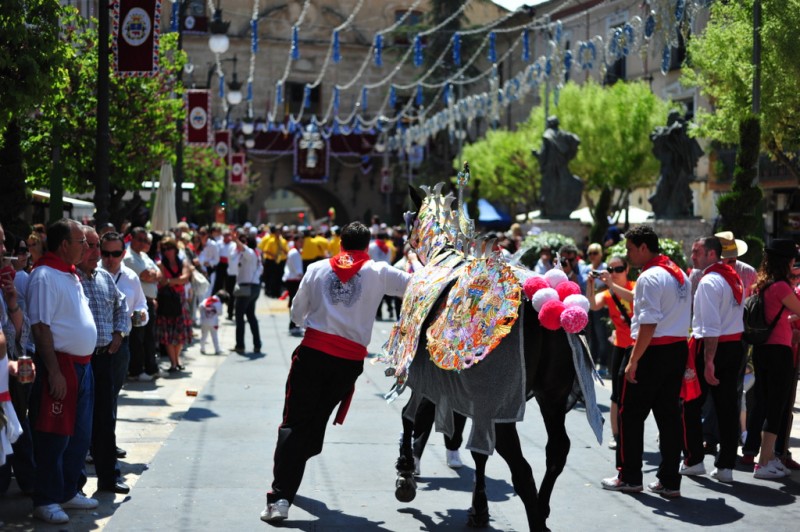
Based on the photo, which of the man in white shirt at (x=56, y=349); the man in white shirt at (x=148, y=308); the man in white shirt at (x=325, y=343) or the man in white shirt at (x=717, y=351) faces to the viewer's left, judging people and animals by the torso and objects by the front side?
the man in white shirt at (x=717, y=351)

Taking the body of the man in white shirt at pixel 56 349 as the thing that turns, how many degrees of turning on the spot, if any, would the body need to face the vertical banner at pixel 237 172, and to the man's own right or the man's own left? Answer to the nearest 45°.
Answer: approximately 90° to the man's own left

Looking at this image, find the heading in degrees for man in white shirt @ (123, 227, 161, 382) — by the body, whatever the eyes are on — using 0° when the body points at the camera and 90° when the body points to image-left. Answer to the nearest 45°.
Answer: approximately 315°

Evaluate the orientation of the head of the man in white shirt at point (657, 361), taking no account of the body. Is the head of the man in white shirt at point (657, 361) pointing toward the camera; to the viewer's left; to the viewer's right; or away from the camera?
to the viewer's left

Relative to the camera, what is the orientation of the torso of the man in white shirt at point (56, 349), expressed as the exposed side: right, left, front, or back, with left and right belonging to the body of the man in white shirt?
right

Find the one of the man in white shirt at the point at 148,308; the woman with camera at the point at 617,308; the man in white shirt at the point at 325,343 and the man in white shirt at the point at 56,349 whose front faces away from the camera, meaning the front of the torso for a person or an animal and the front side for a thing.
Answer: the man in white shirt at the point at 325,343

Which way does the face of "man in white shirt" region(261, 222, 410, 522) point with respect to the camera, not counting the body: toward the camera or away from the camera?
away from the camera

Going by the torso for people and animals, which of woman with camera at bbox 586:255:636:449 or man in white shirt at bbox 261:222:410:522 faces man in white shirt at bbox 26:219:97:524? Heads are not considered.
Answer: the woman with camera

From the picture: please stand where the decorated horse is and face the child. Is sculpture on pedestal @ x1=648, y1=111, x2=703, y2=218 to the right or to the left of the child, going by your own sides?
right

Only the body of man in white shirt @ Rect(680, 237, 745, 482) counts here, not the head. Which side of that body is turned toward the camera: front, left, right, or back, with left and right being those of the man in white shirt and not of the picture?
left

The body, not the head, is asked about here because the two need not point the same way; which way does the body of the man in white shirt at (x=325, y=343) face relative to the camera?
away from the camera
